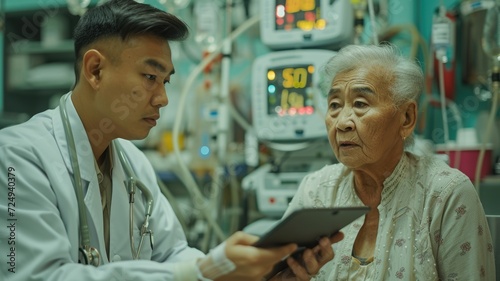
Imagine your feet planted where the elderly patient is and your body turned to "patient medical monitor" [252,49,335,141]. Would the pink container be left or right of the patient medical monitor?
right

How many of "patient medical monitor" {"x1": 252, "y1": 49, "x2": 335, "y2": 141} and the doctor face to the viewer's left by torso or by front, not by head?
0

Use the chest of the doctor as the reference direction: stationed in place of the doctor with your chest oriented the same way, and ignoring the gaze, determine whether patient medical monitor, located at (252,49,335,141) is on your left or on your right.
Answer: on your left

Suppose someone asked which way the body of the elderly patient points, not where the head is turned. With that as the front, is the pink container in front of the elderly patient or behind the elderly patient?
behind

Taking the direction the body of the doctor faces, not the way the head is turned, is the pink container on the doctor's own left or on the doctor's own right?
on the doctor's own left

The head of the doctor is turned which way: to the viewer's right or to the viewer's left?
to the viewer's right

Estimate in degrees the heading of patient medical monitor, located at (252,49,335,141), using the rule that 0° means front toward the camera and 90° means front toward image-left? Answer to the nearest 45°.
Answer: approximately 0°

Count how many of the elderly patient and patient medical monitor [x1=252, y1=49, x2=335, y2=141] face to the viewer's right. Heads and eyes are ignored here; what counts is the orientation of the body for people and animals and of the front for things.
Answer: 0

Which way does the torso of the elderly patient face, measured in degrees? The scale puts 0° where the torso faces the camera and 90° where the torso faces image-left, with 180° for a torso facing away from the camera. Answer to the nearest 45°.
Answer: approximately 45°

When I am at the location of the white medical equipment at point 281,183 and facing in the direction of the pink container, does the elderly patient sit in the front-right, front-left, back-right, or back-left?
front-right

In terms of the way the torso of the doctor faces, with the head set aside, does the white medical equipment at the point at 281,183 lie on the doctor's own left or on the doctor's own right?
on the doctor's own left

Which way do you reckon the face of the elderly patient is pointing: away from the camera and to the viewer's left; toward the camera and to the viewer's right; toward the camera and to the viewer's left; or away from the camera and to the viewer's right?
toward the camera and to the viewer's left

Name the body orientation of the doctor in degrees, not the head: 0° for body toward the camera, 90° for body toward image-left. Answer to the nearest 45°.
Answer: approximately 315°

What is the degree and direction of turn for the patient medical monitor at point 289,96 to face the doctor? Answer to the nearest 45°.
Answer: approximately 45° to its right

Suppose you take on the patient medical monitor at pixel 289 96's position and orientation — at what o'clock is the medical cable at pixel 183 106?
The medical cable is roughly at 4 o'clock from the patient medical monitor.

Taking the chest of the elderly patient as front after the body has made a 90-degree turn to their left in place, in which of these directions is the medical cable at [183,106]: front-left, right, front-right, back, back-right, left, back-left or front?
back
